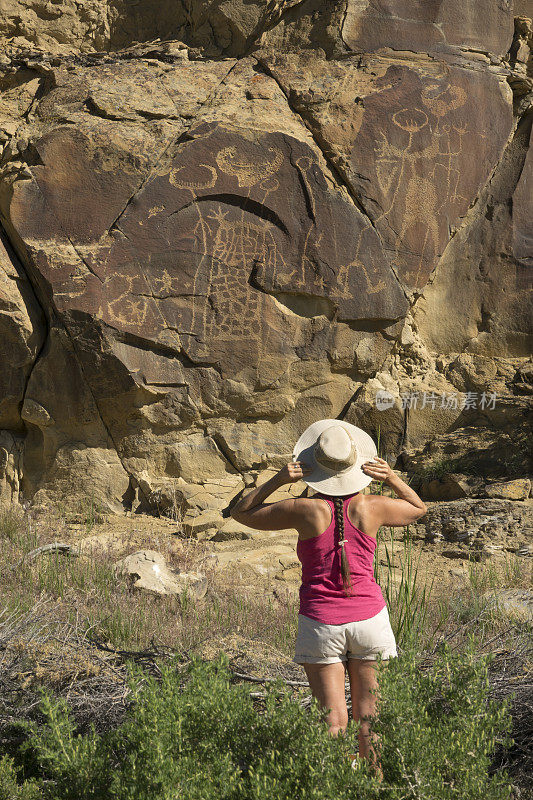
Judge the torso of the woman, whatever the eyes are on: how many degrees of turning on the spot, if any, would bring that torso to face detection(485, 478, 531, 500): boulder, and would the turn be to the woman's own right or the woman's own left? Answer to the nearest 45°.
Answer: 0° — they already face it

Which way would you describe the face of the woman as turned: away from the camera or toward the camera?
away from the camera

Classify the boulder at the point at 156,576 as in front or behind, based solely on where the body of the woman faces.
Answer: in front

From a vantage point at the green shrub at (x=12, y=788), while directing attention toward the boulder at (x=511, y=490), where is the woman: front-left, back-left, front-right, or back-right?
front-right

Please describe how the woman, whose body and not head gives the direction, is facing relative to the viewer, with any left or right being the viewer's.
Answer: facing away from the viewer

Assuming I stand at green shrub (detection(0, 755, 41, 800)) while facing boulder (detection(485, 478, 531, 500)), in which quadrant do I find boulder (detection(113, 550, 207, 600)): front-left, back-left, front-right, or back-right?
front-left

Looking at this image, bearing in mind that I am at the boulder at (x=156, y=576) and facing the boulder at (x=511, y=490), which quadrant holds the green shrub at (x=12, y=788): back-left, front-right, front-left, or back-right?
back-right

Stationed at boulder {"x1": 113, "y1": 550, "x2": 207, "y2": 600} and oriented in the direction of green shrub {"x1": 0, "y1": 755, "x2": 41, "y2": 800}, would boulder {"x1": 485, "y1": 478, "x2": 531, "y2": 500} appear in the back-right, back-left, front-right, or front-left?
back-left
